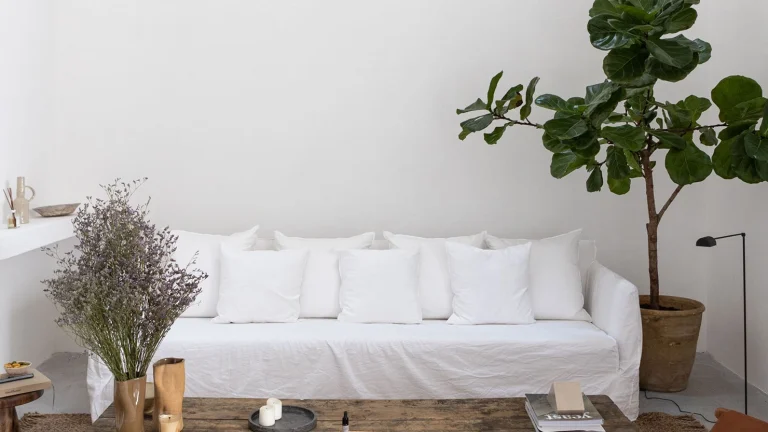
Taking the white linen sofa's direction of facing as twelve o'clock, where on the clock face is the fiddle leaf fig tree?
The fiddle leaf fig tree is roughly at 9 o'clock from the white linen sofa.

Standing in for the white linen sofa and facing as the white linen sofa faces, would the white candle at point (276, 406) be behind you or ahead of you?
ahead

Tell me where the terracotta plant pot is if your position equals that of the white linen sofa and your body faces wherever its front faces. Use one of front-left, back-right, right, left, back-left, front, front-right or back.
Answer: left

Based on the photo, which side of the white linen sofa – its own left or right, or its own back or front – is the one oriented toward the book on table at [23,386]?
right

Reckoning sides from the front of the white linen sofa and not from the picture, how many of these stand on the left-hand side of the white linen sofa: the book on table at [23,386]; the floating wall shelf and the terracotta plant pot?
1

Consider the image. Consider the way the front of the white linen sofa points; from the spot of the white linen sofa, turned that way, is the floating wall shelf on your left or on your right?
on your right

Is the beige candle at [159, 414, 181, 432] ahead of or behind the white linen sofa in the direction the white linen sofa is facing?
ahead

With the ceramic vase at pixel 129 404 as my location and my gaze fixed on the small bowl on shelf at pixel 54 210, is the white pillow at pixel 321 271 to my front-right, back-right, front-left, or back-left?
front-right

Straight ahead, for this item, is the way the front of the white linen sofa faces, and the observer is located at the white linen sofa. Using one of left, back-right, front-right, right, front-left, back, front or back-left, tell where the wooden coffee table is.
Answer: front

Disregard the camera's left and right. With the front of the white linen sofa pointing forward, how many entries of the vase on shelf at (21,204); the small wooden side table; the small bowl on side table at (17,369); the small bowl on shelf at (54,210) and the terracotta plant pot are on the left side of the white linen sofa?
1

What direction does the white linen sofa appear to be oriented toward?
toward the camera
